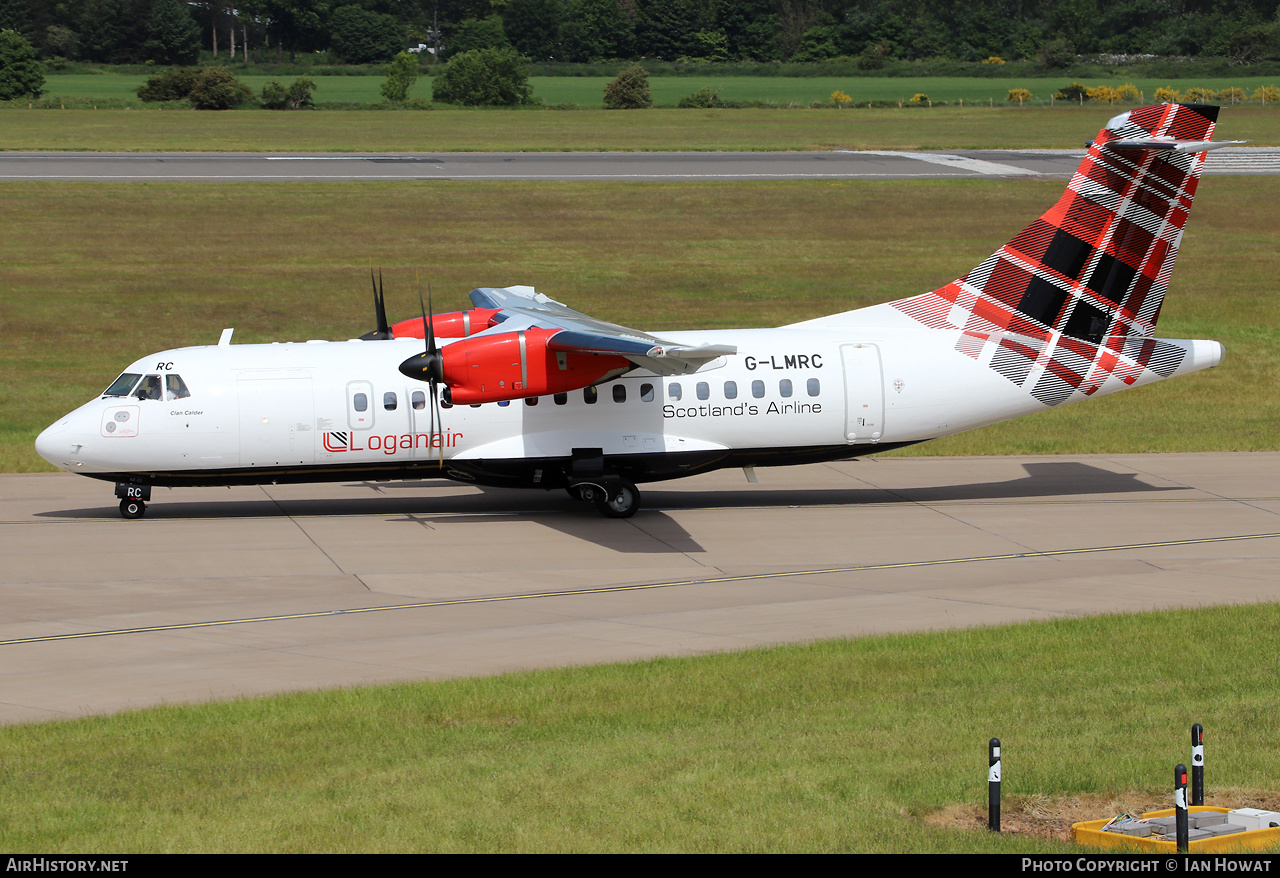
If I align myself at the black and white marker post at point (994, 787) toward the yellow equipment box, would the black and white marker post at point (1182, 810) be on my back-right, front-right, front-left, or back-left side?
front-right

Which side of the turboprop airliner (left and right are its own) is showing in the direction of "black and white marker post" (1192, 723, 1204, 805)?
left

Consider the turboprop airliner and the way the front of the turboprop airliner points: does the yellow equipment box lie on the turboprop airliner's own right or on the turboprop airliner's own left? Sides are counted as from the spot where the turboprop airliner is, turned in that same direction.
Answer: on the turboprop airliner's own left

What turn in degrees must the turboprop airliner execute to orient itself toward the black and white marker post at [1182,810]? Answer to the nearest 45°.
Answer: approximately 90° to its left

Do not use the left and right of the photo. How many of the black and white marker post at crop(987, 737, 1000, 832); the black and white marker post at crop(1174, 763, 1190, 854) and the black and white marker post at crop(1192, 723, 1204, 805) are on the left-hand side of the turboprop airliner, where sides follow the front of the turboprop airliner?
3

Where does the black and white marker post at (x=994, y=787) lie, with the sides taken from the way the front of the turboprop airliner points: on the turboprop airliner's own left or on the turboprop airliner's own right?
on the turboprop airliner's own left

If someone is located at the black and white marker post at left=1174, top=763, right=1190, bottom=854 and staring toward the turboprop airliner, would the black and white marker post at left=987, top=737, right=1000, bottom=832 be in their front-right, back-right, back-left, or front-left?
front-left

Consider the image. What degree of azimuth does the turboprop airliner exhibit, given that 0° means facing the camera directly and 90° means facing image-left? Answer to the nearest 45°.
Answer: approximately 90°
